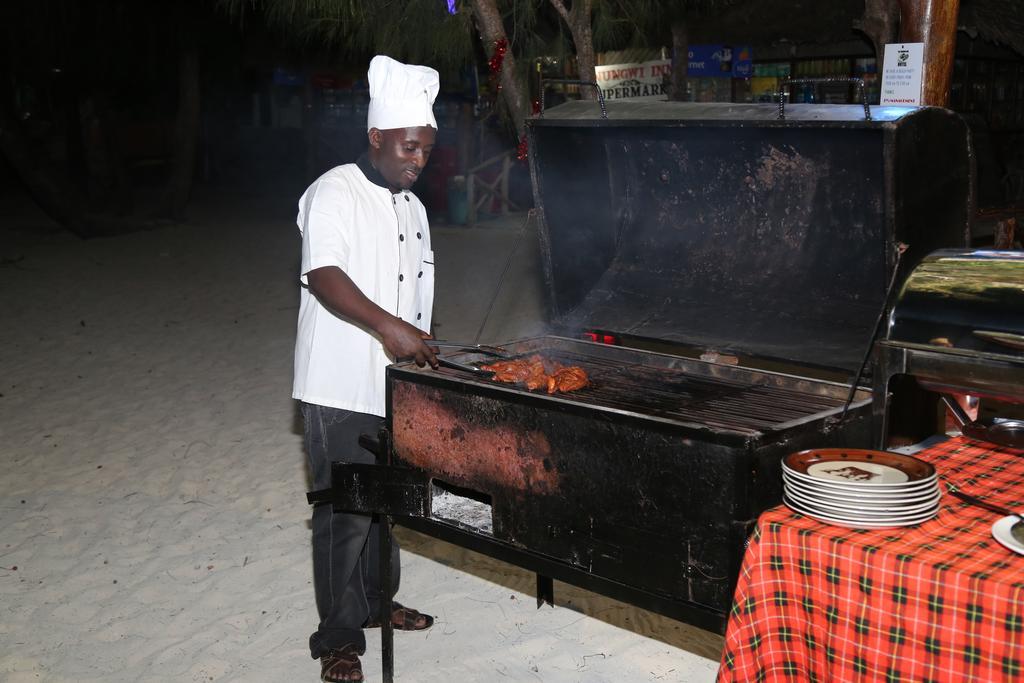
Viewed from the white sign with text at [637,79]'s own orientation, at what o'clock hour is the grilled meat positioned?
The grilled meat is roughly at 12 o'clock from the white sign with text.

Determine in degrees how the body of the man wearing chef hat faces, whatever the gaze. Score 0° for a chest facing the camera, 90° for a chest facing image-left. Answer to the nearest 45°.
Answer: approximately 315°

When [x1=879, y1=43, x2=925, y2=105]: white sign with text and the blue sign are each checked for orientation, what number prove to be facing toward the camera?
2

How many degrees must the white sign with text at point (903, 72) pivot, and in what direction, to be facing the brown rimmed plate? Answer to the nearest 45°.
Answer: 0° — it already faces it

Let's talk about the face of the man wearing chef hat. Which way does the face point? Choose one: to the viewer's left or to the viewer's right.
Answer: to the viewer's right

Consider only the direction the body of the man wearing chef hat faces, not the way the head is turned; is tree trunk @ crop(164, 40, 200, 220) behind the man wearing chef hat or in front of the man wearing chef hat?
behind

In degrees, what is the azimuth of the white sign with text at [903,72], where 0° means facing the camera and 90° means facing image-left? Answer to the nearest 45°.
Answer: approximately 0°

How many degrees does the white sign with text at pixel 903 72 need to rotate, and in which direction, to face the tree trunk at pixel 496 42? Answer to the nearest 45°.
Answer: approximately 135° to its right

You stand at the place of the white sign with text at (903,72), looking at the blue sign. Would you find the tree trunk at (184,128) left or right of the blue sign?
left
